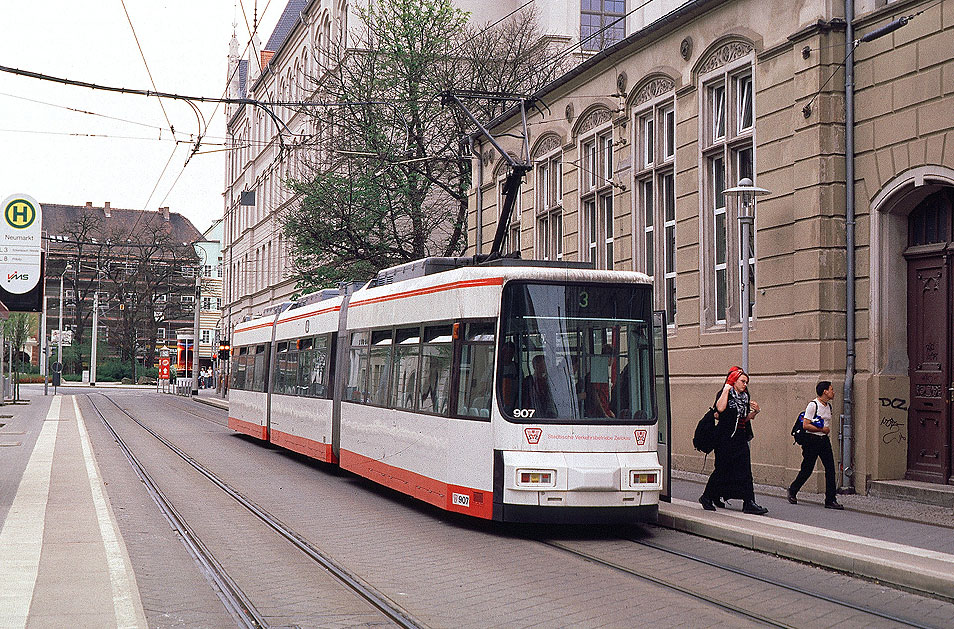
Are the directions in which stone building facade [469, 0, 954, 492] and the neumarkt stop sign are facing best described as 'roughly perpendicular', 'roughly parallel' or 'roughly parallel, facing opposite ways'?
roughly perpendicular

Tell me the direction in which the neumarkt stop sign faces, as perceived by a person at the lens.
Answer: facing the viewer

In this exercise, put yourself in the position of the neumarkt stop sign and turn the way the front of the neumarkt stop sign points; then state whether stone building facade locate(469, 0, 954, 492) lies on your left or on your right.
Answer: on your left

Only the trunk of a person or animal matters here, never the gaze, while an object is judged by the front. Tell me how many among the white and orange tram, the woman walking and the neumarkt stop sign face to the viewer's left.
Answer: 0

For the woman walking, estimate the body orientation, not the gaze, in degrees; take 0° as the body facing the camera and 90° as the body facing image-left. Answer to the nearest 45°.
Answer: approximately 315°

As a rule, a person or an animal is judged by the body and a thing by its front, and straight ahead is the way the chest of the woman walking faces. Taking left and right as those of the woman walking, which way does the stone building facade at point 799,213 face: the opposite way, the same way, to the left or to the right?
to the right

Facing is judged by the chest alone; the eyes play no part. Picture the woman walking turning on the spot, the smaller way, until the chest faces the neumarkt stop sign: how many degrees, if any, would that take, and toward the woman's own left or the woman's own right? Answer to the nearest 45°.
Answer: approximately 135° to the woman's own right

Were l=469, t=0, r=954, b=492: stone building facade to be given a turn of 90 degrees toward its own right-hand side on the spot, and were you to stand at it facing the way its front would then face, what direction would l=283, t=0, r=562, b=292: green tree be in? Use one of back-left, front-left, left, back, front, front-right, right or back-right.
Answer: front

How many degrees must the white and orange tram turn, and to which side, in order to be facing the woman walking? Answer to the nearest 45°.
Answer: approximately 45° to its left

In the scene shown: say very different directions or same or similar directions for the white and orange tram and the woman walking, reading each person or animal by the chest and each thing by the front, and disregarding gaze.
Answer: same or similar directions

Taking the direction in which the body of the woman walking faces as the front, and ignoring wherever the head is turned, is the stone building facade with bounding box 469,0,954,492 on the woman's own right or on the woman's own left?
on the woman's own left
